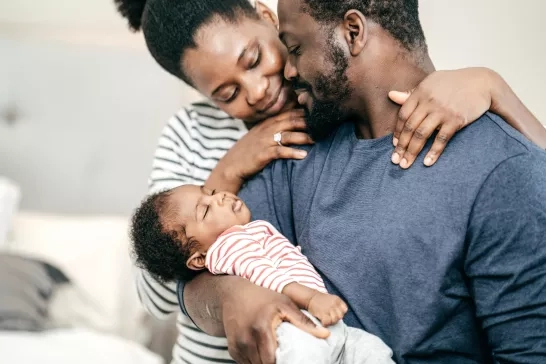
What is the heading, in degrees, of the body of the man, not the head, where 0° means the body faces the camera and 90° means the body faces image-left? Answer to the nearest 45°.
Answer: approximately 45°

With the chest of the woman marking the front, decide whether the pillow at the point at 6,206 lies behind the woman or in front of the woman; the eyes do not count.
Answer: behind

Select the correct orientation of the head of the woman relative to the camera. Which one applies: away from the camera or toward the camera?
toward the camera

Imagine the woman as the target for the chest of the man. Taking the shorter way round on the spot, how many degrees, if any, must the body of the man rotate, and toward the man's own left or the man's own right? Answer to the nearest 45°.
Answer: approximately 90° to the man's own right

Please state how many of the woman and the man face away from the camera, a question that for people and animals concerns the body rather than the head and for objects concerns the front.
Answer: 0

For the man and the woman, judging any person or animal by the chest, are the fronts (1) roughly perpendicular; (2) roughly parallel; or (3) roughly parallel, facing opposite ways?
roughly perpendicular

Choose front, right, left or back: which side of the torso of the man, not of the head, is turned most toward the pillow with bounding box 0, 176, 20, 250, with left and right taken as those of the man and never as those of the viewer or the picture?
right

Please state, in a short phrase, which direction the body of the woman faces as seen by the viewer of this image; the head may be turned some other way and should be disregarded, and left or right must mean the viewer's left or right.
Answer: facing the viewer and to the right of the viewer
